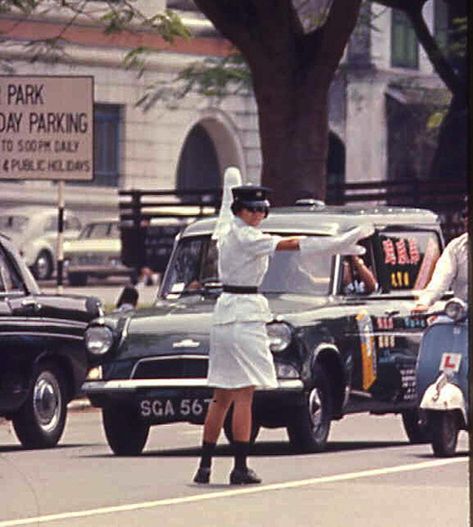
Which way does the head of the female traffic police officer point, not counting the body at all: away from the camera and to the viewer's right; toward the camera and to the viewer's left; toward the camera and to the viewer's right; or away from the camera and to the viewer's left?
toward the camera and to the viewer's right

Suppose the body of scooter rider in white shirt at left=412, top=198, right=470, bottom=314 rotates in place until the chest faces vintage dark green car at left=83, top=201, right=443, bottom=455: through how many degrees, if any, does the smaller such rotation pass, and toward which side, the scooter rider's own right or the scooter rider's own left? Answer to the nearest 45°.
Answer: approximately 135° to the scooter rider's own right

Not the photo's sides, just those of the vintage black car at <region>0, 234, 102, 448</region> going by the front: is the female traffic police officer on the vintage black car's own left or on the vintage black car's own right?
on the vintage black car's own left

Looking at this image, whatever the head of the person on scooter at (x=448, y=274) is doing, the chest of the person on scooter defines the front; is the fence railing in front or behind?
behind

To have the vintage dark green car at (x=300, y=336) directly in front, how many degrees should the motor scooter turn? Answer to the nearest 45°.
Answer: approximately 135° to its right

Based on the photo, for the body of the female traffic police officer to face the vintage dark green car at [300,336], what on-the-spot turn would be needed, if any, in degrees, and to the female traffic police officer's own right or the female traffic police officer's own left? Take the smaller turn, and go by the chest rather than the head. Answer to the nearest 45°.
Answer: approximately 135° to the female traffic police officer's own left

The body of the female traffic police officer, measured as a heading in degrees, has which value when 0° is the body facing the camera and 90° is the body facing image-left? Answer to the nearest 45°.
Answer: approximately 315°
